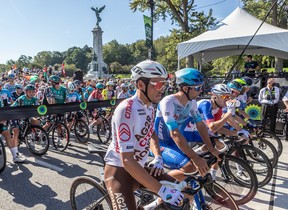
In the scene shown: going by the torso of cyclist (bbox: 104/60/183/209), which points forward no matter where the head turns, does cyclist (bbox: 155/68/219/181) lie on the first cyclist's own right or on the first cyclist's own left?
on the first cyclist's own left
